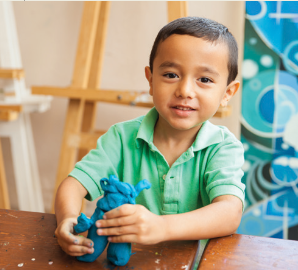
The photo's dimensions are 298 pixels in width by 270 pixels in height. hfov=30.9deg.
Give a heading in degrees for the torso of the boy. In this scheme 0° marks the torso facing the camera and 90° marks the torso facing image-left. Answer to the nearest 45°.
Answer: approximately 0°

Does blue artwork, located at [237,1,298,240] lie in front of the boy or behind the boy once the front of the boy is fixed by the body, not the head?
behind

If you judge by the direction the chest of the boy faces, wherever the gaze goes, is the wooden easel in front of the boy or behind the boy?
behind
